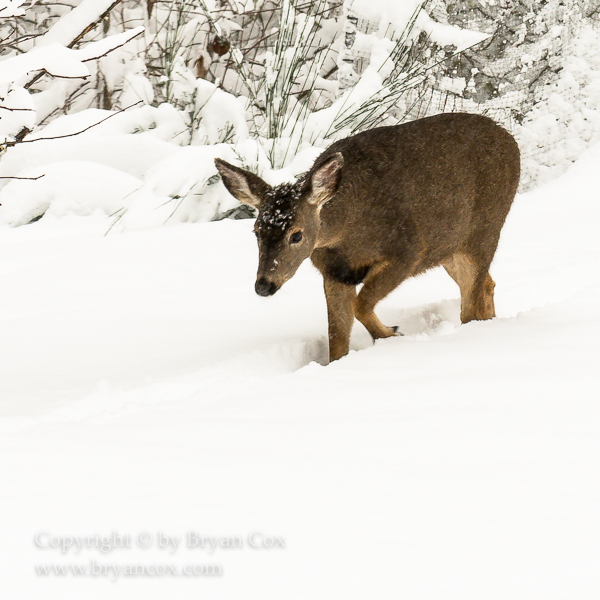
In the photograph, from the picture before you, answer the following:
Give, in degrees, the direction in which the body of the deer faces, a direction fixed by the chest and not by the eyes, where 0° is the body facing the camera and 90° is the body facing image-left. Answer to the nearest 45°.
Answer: approximately 45°

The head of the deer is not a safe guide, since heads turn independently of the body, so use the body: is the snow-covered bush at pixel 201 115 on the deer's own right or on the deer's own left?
on the deer's own right
